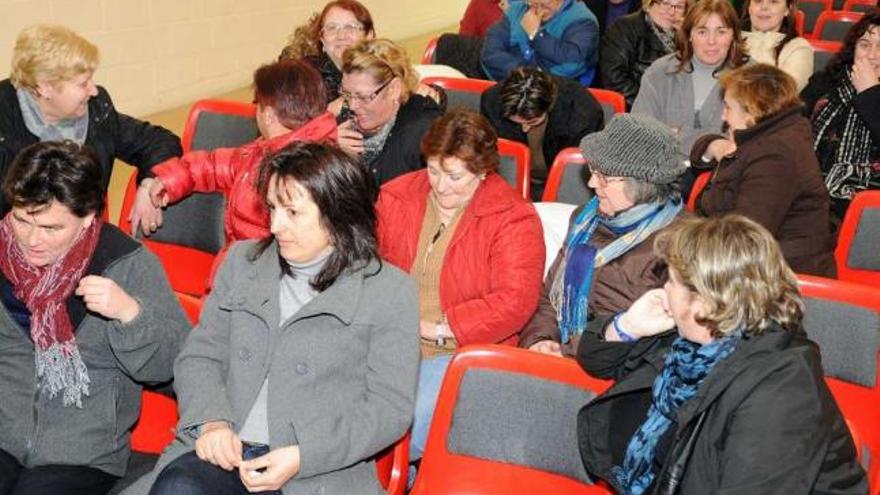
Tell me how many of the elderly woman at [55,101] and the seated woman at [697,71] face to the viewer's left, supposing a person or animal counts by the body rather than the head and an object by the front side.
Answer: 0

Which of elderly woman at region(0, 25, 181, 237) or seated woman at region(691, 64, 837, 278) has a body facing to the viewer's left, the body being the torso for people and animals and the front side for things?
the seated woman

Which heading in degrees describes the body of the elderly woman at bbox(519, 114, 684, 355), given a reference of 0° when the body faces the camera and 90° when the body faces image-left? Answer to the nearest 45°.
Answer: approximately 45°

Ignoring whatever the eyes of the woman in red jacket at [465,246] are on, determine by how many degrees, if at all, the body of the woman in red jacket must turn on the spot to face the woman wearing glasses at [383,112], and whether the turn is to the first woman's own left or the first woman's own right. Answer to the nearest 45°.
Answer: approximately 135° to the first woman's own right

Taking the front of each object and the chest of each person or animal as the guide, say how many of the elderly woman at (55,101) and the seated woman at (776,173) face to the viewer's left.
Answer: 1

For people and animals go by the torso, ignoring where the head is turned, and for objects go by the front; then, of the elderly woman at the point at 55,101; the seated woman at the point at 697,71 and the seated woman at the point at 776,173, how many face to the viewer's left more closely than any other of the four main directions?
1

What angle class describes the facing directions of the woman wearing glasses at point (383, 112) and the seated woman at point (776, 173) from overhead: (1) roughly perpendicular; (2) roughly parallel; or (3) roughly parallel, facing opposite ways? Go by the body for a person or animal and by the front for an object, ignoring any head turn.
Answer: roughly perpendicular

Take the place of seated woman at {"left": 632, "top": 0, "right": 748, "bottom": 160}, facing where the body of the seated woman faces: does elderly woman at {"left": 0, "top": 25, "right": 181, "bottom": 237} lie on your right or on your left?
on your right

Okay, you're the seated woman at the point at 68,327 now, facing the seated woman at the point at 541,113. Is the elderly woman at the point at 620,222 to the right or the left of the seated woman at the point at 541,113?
right

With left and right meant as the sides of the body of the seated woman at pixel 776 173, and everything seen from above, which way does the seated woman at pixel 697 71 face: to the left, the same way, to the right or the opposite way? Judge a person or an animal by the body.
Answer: to the left

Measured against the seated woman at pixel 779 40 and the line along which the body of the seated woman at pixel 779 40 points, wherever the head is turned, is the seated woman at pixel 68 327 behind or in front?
in front

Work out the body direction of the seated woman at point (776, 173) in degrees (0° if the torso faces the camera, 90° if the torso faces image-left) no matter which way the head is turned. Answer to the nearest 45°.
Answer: approximately 90°

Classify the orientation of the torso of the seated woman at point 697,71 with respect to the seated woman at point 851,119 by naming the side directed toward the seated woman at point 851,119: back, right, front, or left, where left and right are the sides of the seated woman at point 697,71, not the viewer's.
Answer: left

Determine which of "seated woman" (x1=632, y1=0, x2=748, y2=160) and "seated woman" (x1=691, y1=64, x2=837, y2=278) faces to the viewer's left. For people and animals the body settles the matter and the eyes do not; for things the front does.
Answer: "seated woman" (x1=691, y1=64, x2=837, y2=278)

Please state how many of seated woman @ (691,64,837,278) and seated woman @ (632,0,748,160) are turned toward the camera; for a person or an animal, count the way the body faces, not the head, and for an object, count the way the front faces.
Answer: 1

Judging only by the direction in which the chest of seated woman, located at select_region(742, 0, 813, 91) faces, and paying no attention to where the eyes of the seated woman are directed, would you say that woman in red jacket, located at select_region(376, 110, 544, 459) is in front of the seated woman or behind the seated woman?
in front
